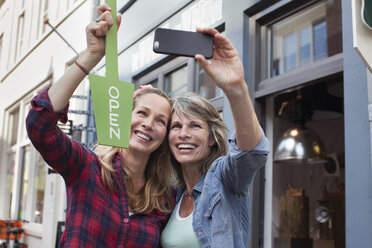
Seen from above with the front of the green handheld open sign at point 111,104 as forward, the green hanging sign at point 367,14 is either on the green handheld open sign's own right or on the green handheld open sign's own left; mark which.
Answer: on the green handheld open sign's own left

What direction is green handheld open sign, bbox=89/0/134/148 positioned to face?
toward the camera

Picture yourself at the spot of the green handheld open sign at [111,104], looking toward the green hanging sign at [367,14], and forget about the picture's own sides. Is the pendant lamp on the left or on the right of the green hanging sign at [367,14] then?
left

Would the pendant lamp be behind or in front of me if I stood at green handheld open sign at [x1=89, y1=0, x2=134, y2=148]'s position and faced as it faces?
behind
